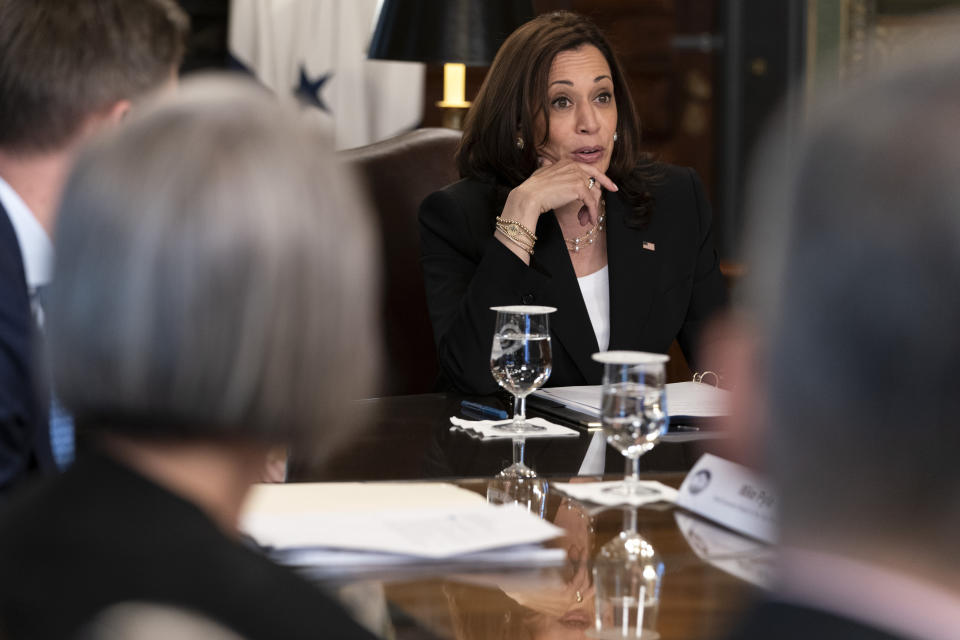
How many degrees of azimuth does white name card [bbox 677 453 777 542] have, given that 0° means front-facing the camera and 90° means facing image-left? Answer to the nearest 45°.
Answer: approximately 45°

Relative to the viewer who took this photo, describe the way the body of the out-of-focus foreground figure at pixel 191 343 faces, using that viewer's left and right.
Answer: facing away from the viewer and to the right of the viewer

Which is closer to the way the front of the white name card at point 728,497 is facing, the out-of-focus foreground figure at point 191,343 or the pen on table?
the out-of-focus foreground figure

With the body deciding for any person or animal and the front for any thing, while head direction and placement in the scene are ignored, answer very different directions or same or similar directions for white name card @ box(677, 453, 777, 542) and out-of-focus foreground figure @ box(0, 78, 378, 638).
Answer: very different directions

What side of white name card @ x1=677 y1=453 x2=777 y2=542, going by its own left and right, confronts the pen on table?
right

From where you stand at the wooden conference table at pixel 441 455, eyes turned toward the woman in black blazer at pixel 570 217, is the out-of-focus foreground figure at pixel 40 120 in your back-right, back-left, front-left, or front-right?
back-left

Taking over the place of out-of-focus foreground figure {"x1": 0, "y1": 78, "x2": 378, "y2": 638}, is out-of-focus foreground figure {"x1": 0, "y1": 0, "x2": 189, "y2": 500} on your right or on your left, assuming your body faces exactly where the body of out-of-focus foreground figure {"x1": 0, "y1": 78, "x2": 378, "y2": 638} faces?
on your left

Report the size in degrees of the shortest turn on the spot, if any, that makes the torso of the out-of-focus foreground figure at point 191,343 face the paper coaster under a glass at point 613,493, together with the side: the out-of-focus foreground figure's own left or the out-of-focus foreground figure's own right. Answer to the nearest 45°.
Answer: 0° — they already face it
